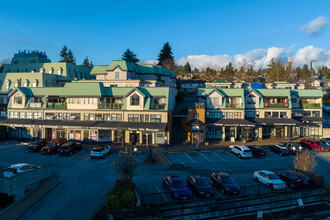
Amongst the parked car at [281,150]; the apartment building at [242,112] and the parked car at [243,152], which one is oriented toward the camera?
the apartment building

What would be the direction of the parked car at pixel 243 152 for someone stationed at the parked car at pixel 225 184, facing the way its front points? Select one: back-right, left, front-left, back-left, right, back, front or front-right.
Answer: back-left

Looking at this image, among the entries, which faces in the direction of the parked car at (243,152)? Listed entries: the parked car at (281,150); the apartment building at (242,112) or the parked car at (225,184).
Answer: the apartment building

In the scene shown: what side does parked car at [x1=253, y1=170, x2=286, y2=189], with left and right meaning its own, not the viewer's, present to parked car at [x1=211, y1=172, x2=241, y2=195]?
right

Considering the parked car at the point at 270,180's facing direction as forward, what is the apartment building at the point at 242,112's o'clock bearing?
The apartment building is roughly at 7 o'clock from the parked car.

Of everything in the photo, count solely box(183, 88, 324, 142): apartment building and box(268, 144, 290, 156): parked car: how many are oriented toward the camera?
1

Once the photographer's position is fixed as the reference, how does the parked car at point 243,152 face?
facing away from the viewer and to the left of the viewer

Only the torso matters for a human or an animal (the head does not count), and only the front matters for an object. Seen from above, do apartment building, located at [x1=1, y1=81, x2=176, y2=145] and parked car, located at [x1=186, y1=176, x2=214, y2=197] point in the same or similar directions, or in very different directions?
same or similar directions

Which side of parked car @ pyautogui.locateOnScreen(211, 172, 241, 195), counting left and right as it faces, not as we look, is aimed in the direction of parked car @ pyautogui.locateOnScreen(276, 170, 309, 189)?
left

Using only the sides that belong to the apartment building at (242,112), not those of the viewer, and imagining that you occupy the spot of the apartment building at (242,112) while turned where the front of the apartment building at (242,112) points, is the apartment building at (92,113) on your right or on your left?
on your right

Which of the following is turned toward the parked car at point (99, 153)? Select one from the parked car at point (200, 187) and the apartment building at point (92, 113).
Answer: the apartment building

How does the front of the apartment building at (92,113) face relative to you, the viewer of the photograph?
facing the viewer

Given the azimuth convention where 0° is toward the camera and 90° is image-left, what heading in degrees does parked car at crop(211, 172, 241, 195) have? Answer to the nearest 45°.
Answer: approximately 315°

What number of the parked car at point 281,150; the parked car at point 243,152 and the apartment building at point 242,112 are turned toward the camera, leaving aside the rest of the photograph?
1

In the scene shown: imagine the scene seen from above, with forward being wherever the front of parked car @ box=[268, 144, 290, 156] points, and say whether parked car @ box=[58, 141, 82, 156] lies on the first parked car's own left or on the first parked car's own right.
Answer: on the first parked car's own left

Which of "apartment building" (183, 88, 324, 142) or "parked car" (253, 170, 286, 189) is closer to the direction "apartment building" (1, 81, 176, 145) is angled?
the parked car

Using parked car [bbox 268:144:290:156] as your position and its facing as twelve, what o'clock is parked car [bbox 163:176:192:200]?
parked car [bbox 163:176:192:200] is roughly at 8 o'clock from parked car [bbox 268:144:290:156].
